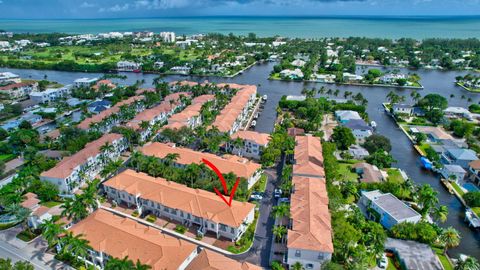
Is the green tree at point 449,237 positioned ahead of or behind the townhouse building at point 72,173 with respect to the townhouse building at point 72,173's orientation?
ahead

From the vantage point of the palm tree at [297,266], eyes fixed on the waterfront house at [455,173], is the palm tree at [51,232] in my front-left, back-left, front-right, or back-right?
back-left

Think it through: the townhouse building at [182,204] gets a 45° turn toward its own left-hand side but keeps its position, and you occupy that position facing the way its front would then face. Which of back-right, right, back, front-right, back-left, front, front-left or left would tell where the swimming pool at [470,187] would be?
left

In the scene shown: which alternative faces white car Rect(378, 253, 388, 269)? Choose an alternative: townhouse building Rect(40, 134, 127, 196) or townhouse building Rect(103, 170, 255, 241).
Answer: townhouse building Rect(40, 134, 127, 196)

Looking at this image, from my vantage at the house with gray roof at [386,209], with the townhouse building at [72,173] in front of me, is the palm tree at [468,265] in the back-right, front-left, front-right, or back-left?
back-left

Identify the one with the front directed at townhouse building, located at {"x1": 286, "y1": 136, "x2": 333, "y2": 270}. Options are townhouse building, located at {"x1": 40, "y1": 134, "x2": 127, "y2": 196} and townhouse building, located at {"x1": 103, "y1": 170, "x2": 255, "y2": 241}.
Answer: townhouse building, located at {"x1": 40, "y1": 134, "x2": 127, "y2": 196}

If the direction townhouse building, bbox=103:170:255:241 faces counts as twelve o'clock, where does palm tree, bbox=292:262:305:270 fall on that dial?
The palm tree is roughly at 9 o'clock from the townhouse building.

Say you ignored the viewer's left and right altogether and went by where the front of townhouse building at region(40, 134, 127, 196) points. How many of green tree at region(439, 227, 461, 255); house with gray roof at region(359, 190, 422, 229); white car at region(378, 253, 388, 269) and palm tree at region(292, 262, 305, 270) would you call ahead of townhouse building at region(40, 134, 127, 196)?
4

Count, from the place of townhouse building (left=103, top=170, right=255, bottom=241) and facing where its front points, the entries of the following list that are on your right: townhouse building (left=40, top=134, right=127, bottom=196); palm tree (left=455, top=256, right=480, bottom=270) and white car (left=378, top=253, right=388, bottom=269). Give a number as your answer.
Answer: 1

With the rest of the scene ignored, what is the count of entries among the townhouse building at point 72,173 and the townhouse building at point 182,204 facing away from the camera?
0

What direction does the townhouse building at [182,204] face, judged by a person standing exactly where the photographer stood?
facing the viewer and to the left of the viewer

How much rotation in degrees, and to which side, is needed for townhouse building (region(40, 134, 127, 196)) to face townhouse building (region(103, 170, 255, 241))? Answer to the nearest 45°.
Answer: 0° — it already faces it

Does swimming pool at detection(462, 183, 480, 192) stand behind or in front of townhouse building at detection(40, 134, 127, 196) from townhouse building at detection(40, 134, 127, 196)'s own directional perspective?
in front

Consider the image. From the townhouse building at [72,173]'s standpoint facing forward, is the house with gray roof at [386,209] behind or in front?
in front

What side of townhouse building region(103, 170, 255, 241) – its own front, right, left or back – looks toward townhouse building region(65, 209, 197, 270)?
front

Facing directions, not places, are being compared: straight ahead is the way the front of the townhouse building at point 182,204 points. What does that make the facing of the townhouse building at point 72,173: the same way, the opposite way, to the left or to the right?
to the left

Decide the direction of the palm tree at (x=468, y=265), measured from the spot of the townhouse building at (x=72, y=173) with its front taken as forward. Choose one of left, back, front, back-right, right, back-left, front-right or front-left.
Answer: front
